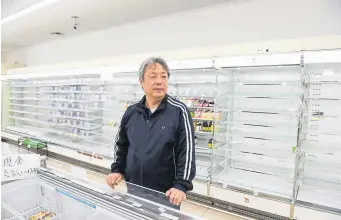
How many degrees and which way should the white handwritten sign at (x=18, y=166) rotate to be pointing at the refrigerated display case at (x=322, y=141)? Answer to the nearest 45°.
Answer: approximately 90° to its left

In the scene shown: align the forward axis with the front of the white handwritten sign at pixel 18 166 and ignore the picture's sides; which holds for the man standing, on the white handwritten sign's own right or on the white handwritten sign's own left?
on the white handwritten sign's own left

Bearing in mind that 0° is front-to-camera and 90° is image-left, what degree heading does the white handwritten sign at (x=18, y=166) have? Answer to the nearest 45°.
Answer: approximately 0°

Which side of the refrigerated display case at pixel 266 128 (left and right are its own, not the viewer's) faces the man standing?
front

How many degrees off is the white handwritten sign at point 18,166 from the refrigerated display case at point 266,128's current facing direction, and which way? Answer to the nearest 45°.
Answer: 0° — it already faces it

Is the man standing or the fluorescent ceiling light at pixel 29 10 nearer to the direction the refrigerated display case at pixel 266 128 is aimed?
the man standing

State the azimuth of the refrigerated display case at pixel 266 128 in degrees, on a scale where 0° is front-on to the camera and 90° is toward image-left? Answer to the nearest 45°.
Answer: approximately 45°

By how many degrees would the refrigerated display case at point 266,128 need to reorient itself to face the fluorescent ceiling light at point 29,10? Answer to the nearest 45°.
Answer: approximately 45° to its right

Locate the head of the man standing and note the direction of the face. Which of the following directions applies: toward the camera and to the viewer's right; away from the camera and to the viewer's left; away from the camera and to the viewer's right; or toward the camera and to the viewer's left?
toward the camera and to the viewer's right
